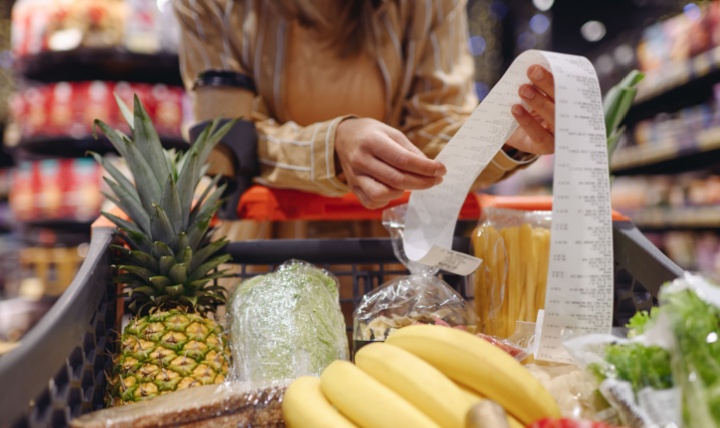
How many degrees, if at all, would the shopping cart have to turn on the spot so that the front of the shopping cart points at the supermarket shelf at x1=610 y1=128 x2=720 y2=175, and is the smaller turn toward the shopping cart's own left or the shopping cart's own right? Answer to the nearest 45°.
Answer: approximately 135° to the shopping cart's own left

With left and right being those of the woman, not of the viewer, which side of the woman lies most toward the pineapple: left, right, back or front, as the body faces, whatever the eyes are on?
front

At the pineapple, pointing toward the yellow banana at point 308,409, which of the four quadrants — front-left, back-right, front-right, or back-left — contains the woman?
back-left

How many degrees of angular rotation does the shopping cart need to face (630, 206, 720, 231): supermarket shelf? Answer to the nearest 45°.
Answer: approximately 135° to its left

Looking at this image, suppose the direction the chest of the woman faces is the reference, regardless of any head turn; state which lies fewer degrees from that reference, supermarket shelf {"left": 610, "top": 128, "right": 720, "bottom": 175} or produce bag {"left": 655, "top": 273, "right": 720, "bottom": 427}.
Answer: the produce bag

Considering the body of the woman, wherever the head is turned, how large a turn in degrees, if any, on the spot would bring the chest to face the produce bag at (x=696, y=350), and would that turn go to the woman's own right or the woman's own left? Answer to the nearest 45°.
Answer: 0° — they already face it

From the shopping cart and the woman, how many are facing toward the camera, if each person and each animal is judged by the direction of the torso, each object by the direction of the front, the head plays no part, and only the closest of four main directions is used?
2

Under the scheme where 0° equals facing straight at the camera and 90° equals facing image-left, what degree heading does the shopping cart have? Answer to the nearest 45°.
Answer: approximately 0°

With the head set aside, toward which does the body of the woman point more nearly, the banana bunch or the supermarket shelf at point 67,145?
the banana bunch

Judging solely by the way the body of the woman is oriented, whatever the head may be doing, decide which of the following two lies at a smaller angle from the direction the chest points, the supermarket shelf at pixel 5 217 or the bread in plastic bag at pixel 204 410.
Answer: the bread in plastic bag

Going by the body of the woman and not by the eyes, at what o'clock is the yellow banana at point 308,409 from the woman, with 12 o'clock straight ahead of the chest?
The yellow banana is roughly at 12 o'clock from the woman.

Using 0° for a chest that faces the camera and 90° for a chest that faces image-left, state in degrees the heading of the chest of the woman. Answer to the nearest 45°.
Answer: approximately 0°

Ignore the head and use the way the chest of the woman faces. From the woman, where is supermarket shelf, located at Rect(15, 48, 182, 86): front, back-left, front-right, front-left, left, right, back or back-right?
back-right
